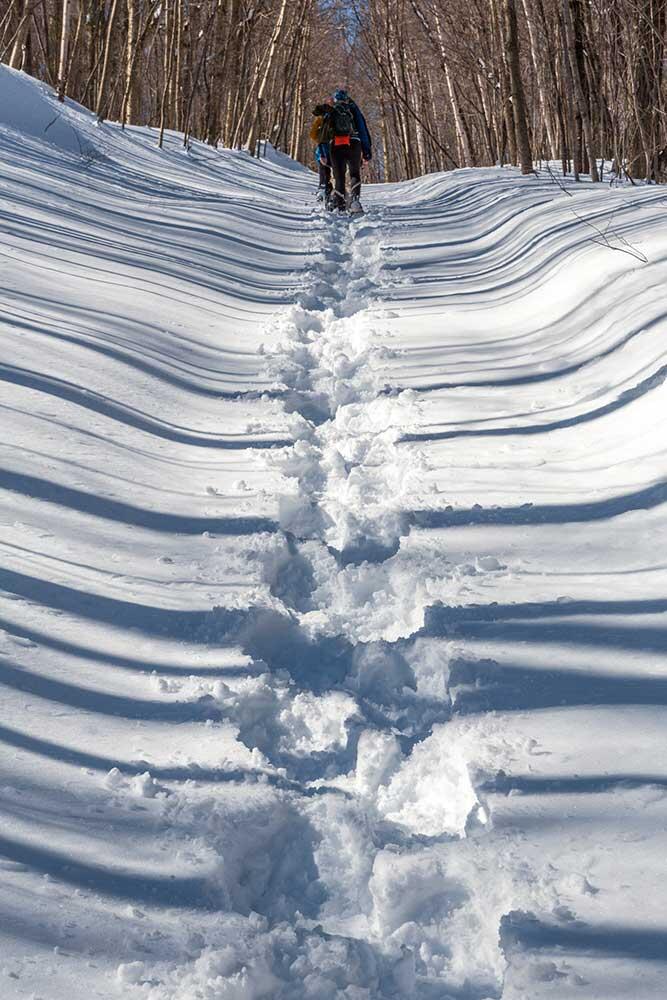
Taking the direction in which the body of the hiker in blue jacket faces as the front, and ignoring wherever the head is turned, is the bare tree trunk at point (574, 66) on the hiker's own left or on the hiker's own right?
on the hiker's own right

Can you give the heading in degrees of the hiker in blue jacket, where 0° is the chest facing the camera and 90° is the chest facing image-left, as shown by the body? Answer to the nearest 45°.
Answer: approximately 180°
